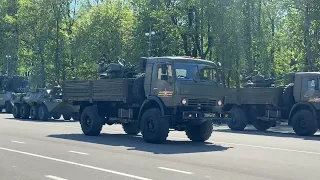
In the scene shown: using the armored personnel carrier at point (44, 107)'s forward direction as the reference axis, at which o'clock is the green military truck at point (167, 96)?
The green military truck is roughly at 1 o'clock from the armored personnel carrier.

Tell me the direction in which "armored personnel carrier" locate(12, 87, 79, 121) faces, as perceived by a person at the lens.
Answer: facing the viewer and to the right of the viewer

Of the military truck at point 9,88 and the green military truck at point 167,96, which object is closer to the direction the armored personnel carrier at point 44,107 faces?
the green military truck

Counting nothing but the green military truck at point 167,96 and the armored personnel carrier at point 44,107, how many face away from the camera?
0

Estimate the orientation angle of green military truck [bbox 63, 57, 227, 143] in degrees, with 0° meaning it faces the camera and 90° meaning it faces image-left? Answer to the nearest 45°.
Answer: approximately 315°

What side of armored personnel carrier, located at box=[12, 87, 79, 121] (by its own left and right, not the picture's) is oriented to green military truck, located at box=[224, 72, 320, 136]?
front
